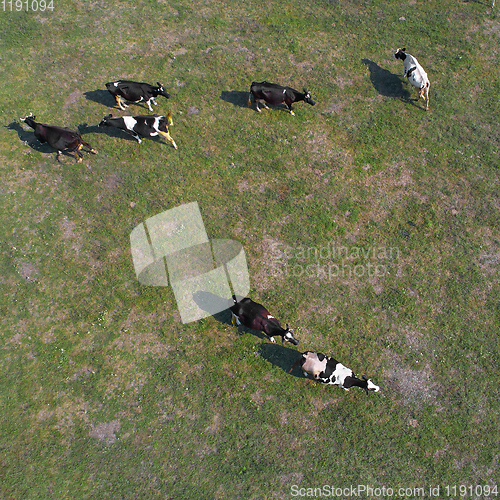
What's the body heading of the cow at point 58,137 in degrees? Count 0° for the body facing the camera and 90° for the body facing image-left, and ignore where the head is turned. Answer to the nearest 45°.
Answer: approximately 135°

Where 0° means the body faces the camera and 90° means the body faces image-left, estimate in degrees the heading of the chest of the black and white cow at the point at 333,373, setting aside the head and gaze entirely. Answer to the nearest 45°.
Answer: approximately 315°

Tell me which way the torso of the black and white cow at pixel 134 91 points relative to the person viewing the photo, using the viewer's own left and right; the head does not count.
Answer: facing to the right of the viewer
